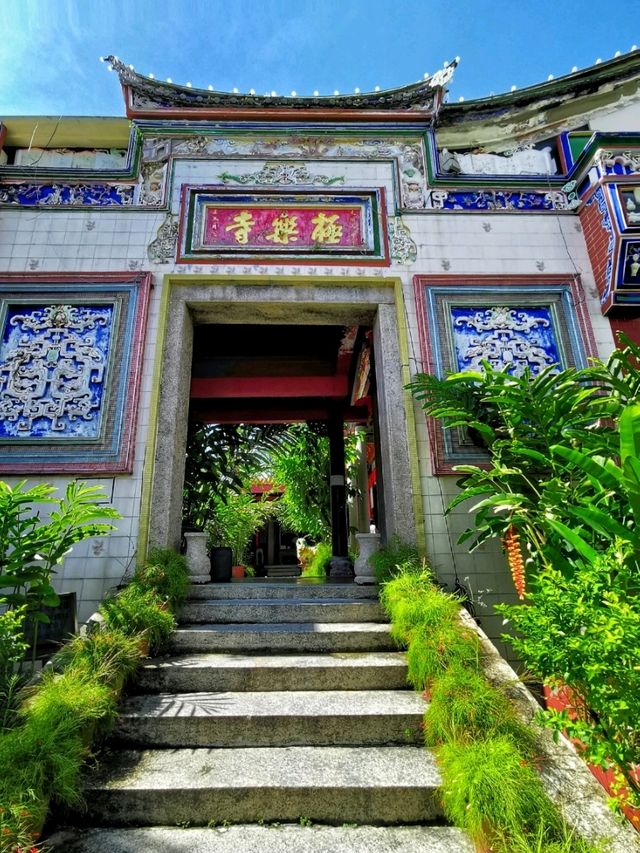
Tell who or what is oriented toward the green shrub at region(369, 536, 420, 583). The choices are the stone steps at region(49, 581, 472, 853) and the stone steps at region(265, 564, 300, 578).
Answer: the stone steps at region(265, 564, 300, 578)

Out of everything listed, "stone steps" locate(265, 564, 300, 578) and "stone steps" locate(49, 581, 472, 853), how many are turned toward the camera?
2

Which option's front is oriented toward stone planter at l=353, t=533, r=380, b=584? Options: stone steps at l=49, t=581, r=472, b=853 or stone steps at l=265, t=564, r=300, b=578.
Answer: stone steps at l=265, t=564, r=300, b=578

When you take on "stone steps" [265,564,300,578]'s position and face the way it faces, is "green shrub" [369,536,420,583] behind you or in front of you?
in front

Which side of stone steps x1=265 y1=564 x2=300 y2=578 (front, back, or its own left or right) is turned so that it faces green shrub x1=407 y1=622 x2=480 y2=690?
front

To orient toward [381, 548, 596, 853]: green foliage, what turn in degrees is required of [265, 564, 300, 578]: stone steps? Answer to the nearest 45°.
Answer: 0° — it already faces it

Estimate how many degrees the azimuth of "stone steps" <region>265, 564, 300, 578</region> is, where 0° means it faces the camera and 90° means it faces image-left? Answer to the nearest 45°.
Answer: approximately 0°

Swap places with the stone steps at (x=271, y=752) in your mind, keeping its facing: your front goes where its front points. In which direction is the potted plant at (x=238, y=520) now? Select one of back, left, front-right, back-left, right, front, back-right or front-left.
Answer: back

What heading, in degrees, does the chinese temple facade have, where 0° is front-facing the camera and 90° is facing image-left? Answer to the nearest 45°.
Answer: approximately 0°
